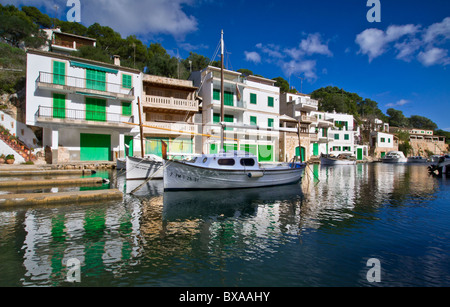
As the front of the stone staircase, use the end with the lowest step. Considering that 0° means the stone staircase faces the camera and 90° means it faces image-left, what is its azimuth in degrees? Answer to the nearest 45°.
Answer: approximately 270°

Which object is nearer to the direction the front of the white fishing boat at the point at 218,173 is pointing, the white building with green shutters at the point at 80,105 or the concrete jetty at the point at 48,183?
the concrete jetty

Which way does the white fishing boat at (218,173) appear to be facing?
to the viewer's left

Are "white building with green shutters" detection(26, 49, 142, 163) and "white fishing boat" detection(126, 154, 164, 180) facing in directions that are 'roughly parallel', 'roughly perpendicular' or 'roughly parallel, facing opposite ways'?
roughly perpendicular

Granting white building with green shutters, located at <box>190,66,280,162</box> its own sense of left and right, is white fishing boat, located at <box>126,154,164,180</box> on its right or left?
on its right

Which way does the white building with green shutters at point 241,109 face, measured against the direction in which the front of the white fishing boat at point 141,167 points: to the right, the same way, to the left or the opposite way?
to the left

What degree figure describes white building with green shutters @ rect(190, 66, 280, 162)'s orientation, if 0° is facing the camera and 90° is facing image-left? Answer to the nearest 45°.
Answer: approximately 315°

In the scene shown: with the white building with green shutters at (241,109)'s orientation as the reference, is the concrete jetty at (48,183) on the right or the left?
on its right
